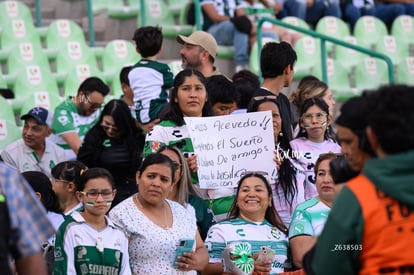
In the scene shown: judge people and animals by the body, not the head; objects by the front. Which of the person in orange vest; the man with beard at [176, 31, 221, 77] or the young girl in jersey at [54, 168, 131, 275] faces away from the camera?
the person in orange vest

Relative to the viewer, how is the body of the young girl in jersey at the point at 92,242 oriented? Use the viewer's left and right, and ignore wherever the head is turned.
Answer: facing the viewer

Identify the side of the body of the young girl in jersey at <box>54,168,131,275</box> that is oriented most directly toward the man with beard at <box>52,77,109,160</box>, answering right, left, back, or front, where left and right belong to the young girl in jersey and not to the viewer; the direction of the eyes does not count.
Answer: back

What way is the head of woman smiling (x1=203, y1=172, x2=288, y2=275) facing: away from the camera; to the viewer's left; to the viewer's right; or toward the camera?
toward the camera

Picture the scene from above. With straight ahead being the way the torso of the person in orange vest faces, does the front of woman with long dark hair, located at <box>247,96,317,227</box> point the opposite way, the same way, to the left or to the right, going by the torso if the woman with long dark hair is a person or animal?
the opposite way

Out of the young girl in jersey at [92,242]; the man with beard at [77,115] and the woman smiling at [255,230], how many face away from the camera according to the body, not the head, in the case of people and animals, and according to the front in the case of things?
0

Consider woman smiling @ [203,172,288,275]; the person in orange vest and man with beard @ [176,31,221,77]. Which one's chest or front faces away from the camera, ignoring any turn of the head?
the person in orange vest

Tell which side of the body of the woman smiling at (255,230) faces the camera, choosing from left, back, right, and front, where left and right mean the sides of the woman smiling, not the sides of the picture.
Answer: front

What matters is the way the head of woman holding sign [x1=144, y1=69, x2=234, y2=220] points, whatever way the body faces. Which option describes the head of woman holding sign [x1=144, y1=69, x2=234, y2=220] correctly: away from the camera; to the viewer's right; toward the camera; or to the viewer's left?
toward the camera

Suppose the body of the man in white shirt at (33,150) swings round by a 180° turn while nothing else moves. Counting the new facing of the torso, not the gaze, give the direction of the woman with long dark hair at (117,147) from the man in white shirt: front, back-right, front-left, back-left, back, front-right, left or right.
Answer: back-right

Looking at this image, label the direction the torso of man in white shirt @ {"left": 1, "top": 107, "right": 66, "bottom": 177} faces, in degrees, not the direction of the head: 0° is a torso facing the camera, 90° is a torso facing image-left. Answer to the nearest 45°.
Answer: approximately 0°

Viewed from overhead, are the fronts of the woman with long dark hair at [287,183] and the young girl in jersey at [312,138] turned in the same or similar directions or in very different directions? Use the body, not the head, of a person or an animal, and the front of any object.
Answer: same or similar directions
